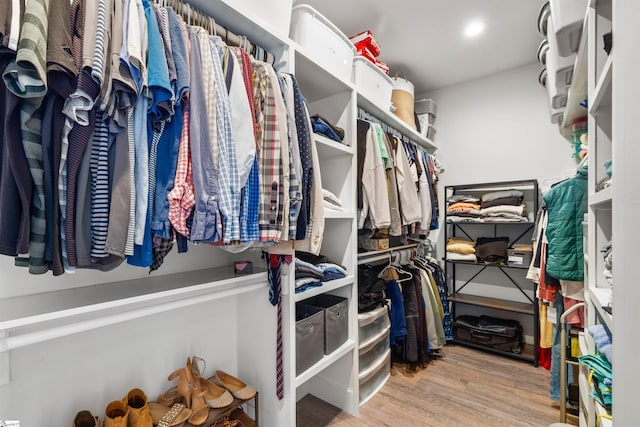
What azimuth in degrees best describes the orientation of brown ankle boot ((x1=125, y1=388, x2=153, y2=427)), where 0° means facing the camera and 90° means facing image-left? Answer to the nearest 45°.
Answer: approximately 315°

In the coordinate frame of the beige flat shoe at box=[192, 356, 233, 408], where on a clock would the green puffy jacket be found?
The green puffy jacket is roughly at 11 o'clock from the beige flat shoe.

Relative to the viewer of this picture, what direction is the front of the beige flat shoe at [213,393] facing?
facing the viewer and to the right of the viewer

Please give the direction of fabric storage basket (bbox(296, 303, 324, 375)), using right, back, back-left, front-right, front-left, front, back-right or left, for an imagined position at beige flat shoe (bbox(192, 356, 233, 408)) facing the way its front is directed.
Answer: front-left

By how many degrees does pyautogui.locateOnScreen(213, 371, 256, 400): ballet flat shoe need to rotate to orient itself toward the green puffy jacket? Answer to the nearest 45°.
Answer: approximately 45° to its left

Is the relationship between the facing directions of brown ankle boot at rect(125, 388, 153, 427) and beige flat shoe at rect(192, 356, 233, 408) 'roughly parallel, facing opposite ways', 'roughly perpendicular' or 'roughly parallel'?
roughly parallel

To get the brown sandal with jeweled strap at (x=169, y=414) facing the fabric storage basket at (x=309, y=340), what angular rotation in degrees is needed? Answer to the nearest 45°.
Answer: approximately 45° to its left

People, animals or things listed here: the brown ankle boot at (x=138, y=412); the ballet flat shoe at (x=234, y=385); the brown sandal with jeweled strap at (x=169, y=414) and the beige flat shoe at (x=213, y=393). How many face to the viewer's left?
0
